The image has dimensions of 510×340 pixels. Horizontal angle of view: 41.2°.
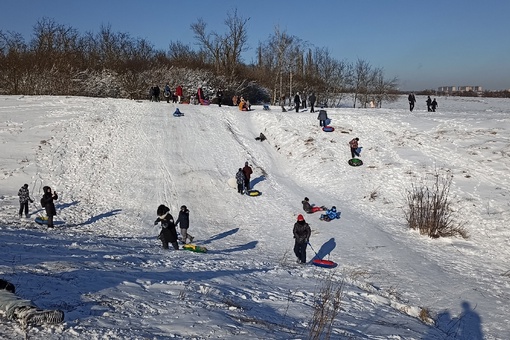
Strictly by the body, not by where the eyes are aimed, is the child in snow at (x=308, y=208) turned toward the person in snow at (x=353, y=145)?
no

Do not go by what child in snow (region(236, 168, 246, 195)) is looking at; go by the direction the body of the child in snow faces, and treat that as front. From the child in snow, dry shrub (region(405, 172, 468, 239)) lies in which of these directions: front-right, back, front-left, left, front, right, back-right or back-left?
back-right

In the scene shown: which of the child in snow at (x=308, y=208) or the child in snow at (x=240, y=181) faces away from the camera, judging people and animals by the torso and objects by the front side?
the child in snow at (x=240, y=181)

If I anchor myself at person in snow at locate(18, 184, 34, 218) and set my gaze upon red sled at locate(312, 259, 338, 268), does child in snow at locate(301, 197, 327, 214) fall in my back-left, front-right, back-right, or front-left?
front-left

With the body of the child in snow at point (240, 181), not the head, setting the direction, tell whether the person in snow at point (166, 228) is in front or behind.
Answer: behind

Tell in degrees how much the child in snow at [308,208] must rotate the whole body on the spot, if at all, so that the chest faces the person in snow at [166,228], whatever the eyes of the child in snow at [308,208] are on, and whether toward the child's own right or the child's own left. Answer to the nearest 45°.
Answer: approximately 135° to the child's own right

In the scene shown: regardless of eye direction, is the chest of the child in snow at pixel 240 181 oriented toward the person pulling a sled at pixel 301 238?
no

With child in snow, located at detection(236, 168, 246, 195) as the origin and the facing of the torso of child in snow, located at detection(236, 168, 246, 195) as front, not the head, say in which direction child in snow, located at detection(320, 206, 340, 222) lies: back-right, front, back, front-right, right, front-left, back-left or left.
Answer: back-right

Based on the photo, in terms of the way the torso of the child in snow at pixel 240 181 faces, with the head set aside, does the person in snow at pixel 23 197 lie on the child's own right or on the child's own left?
on the child's own left
